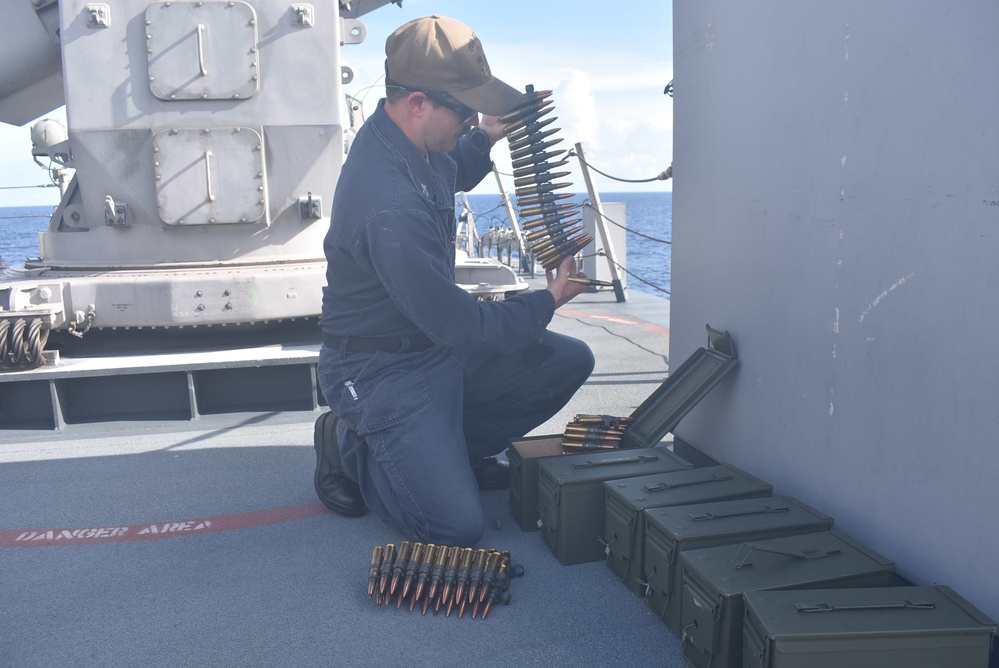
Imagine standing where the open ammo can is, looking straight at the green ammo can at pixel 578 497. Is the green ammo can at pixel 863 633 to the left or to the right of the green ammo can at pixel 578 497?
left

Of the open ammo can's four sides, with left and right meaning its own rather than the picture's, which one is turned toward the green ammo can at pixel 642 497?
left

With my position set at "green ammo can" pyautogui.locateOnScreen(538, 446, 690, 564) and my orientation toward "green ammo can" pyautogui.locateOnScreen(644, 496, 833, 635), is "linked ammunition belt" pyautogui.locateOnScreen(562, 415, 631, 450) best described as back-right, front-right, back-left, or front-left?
back-left

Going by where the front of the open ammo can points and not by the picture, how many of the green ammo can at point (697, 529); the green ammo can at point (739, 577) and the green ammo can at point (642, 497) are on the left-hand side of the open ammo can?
3

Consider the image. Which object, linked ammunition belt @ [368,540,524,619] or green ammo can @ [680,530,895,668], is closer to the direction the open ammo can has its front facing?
the linked ammunition belt

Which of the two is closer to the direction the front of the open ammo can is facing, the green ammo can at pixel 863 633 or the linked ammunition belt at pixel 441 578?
the linked ammunition belt

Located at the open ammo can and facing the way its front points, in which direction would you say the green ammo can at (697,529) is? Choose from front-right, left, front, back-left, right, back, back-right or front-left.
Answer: left

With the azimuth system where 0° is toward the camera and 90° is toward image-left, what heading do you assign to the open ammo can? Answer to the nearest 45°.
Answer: approximately 90°

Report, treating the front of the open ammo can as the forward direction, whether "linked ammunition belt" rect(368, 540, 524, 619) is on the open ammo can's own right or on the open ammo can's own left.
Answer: on the open ammo can's own left

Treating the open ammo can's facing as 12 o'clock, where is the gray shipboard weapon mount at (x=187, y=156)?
The gray shipboard weapon mount is roughly at 1 o'clock from the open ammo can.

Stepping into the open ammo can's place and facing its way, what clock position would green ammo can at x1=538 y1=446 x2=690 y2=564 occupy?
The green ammo can is roughly at 10 o'clock from the open ammo can.

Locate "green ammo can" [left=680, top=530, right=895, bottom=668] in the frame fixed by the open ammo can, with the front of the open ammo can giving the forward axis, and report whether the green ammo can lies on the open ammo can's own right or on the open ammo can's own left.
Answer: on the open ammo can's own left
